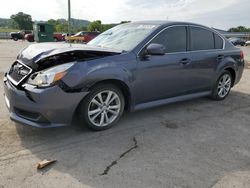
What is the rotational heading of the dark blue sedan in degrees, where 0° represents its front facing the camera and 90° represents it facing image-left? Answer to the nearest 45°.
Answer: approximately 45°
